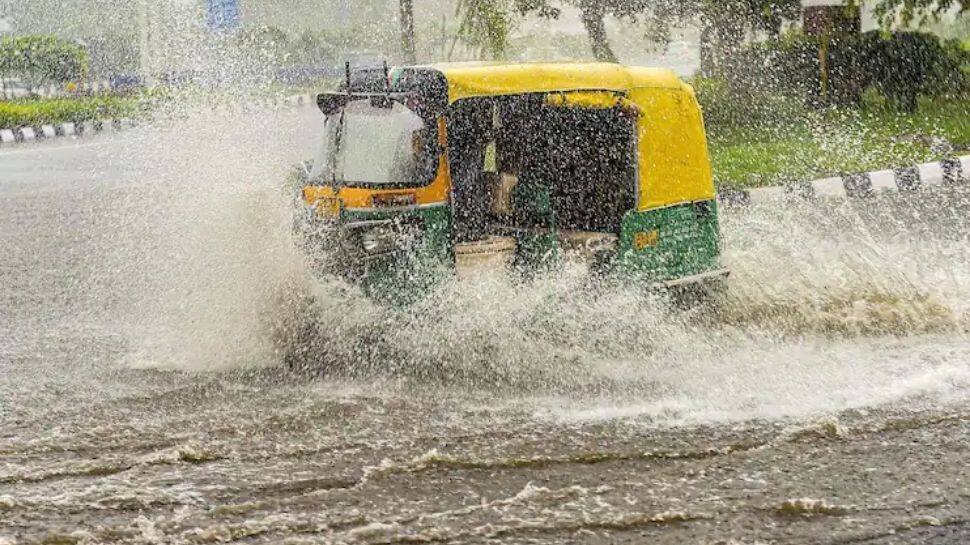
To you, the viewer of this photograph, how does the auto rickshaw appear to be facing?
facing the viewer and to the left of the viewer

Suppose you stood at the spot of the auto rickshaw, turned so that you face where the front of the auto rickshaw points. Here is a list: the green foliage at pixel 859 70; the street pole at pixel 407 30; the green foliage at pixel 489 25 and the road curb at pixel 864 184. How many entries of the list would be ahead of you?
0

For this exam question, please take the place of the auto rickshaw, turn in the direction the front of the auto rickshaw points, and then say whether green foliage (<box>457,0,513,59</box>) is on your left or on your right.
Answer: on your right

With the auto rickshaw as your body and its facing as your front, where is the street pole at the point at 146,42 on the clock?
The street pole is roughly at 4 o'clock from the auto rickshaw.

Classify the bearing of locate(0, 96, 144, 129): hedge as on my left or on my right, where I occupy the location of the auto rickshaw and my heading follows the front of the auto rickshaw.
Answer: on my right

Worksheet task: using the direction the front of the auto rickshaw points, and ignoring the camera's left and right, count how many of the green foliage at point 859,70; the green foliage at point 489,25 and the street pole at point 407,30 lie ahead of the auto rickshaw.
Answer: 0

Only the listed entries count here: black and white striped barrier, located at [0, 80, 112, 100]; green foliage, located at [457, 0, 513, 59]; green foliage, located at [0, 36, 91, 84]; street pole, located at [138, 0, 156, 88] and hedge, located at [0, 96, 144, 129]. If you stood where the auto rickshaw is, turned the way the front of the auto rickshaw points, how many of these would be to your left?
0

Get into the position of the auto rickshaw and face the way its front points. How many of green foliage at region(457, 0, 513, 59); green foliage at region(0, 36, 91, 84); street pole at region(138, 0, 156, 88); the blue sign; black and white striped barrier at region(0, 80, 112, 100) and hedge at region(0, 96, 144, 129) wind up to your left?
0

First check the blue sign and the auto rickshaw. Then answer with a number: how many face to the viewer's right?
0

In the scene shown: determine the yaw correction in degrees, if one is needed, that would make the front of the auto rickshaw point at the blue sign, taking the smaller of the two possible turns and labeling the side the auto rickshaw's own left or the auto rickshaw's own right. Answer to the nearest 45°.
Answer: approximately 135° to the auto rickshaw's own right

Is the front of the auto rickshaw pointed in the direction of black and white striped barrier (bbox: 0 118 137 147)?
no

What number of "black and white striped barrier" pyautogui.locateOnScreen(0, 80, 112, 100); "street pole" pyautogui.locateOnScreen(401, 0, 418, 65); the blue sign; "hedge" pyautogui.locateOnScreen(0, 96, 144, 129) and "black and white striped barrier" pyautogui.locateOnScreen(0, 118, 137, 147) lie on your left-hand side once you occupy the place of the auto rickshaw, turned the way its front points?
0
